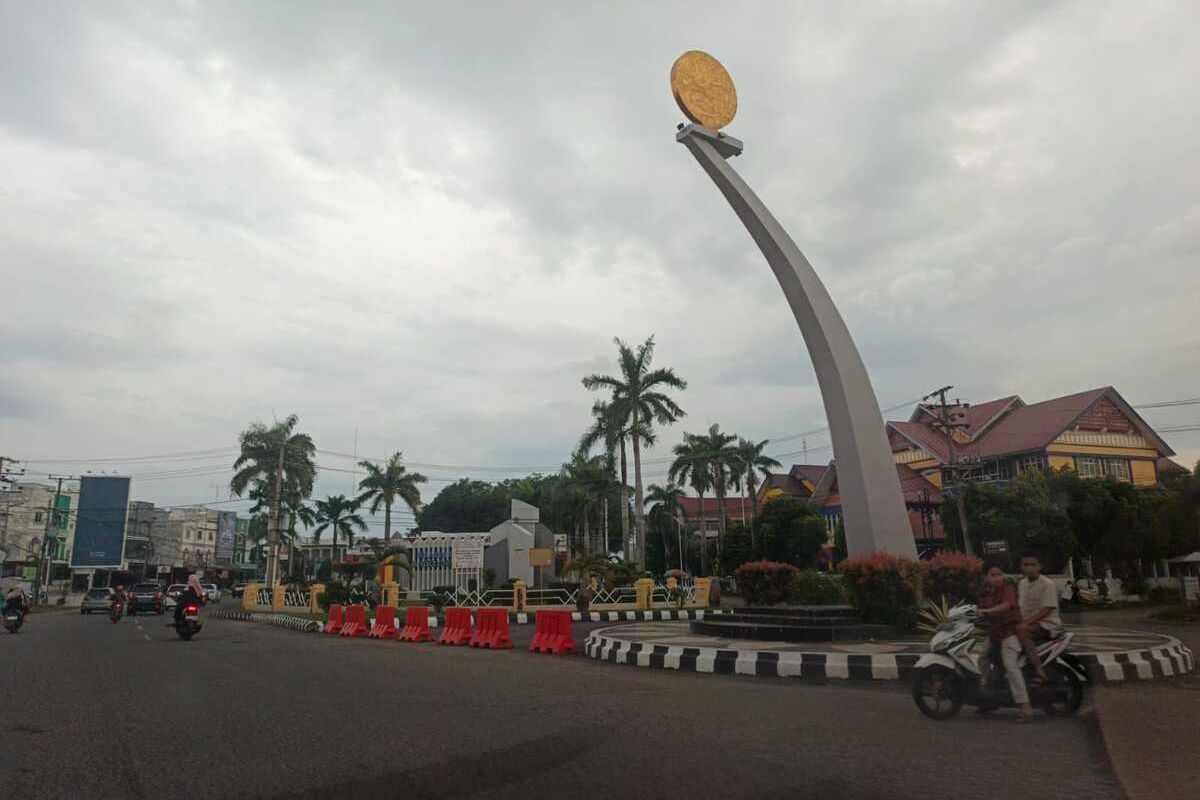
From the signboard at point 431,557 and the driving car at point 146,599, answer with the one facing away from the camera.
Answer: the driving car

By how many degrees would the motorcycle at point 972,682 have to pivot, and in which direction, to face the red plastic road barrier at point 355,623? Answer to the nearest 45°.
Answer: approximately 45° to its right

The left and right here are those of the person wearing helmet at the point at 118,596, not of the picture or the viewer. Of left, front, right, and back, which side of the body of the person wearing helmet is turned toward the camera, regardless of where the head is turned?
back

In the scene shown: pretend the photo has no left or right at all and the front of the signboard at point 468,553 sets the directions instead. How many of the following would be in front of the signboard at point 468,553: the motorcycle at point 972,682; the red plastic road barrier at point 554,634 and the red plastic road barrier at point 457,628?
3

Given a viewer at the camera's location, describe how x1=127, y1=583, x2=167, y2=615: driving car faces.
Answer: facing away from the viewer

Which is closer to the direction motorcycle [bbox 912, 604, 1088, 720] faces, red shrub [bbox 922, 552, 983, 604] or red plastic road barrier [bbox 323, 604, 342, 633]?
the red plastic road barrier

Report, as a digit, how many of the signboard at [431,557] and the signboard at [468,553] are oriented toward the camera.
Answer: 2

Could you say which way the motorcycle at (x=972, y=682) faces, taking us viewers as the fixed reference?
facing to the left of the viewer

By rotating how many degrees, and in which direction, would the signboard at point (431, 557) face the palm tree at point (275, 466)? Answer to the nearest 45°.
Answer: approximately 135° to its right

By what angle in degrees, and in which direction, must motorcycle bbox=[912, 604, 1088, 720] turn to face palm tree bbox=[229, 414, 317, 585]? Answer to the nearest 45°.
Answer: approximately 45° to its right

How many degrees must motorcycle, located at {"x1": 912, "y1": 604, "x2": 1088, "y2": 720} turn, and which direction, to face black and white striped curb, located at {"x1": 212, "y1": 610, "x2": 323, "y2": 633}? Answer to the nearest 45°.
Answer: approximately 45° to its right

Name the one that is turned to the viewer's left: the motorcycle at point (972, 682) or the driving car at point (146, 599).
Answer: the motorcycle
